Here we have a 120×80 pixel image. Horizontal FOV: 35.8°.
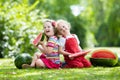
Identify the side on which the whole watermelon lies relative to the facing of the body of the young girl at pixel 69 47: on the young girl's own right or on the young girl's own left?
on the young girl's own right

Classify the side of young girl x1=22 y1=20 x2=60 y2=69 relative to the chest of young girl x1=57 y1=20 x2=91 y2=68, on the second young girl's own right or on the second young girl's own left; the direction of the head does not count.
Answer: on the second young girl's own right

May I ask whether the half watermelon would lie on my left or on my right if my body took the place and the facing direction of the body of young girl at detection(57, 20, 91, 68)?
on my left

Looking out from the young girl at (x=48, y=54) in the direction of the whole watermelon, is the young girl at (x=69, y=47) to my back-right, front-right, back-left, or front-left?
back-right
